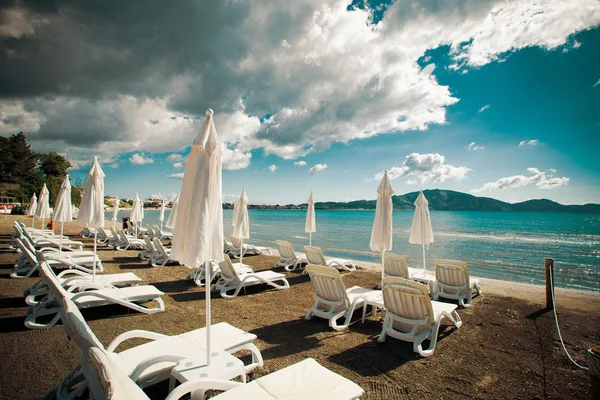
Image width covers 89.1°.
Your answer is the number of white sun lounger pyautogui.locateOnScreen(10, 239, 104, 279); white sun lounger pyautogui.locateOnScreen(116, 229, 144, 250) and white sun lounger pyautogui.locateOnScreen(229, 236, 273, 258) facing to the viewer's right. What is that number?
3

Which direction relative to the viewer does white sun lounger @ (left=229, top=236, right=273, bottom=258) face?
to the viewer's right

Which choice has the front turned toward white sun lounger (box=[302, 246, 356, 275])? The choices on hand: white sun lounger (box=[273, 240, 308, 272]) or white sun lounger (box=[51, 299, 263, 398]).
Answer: white sun lounger (box=[51, 299, 263, 398])

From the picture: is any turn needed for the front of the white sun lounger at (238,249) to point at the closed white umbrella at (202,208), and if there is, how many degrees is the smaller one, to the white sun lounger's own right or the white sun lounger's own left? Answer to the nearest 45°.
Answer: approximately 90° to the white sun lounger's own right

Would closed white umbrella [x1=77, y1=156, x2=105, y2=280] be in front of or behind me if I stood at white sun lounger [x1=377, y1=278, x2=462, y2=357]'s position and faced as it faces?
behind

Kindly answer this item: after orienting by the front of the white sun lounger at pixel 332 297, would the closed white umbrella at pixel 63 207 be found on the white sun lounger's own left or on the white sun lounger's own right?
on the white sun lounger's own left

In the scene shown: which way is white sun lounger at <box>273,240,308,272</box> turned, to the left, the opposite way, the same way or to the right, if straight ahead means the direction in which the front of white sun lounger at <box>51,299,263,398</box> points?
the same way

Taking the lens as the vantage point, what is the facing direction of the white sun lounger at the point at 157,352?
facing away from the viewer and to the right of the viewer

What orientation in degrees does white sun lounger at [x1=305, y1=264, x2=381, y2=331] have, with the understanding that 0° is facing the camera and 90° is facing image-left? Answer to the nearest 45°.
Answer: approximately 225°

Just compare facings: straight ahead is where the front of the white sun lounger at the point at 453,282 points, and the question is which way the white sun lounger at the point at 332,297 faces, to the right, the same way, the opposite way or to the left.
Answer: the same way

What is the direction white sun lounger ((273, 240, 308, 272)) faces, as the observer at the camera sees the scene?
facing away from the viewer and to the right of the viewer

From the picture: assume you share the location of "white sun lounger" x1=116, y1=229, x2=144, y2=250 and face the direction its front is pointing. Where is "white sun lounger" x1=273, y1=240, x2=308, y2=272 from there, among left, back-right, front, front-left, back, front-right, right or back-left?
front-right

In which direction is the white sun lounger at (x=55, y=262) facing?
to the viewer's right

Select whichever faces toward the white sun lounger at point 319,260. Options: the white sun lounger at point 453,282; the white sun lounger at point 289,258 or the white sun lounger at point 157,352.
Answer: the white sun lounger at point 157,352

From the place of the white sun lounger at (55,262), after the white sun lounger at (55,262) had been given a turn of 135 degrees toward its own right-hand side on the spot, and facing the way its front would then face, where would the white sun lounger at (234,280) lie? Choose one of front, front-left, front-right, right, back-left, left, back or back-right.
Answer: left

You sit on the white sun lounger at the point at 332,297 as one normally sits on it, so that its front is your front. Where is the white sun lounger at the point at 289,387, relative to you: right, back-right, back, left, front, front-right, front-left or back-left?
back-right

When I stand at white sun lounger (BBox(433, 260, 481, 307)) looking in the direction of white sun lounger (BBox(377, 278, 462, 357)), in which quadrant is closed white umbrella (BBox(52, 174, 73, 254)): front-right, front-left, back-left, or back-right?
front-right

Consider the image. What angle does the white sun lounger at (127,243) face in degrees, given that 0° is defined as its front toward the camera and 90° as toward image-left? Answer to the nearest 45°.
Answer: approximately 270°

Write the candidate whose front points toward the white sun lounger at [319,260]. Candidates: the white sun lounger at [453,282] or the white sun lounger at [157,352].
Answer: the white sun lounger at [157,352]

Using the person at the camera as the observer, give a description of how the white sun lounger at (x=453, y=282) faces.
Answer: facing away from the viewer and to the right of the viewer

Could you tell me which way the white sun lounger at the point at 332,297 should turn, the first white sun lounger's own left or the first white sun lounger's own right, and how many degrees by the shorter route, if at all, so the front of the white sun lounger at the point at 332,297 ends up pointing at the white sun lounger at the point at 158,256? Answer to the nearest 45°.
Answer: approximately 90° to the first white sun lounger's own left
